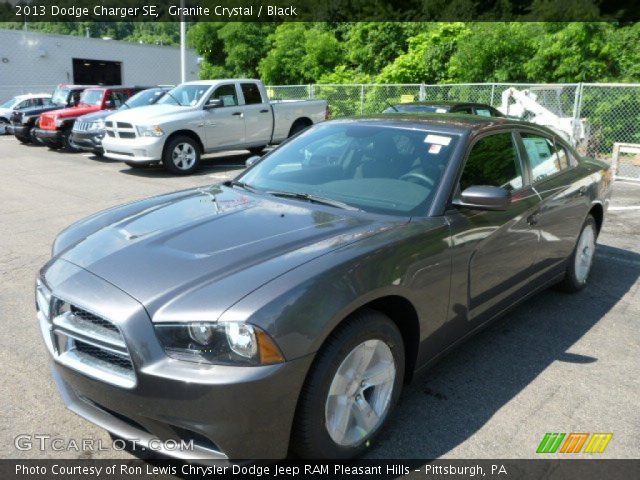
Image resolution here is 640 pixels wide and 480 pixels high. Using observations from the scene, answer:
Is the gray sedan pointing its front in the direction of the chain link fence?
no

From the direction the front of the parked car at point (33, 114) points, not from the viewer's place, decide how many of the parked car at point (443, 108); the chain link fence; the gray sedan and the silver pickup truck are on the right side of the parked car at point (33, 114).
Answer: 0

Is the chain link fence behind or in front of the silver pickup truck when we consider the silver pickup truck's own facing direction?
behind

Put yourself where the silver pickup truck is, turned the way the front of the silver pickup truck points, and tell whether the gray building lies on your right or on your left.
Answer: on your right

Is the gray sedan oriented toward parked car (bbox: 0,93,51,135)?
no

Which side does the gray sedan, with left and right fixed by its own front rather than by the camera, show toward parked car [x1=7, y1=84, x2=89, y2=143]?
right

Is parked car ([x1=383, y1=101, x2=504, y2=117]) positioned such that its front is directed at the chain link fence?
no

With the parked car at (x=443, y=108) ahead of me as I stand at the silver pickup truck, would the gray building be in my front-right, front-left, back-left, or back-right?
back-left

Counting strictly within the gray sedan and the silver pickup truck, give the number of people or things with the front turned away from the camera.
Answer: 0

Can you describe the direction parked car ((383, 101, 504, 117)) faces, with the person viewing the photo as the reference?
facing the viewer and to the left of the viewer

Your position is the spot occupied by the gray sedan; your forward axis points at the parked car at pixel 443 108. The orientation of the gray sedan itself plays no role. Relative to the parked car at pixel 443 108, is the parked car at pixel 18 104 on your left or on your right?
left

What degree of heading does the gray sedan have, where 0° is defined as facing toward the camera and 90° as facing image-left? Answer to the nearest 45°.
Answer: approximately 45°

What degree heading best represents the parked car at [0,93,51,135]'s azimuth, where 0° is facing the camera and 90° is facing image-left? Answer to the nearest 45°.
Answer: approximately 45°
